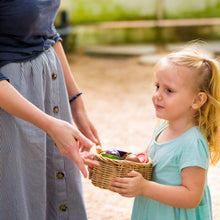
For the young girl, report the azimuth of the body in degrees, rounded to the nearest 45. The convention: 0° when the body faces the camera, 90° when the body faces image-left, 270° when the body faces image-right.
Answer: approximately 45°
